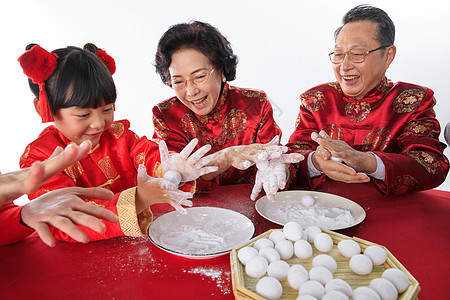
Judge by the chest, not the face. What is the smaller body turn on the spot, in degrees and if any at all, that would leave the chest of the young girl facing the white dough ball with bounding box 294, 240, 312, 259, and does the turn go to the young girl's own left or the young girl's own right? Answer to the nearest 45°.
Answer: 0° — they already face it

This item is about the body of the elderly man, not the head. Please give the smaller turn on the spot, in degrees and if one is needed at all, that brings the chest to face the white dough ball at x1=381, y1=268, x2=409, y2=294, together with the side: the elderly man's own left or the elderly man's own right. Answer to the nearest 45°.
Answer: approximately 45° to the elderly man's own left

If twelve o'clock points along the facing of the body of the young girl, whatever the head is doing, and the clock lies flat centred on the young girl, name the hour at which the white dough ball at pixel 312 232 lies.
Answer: The white dough ball is roughly at 12 o'clock from the young girl.

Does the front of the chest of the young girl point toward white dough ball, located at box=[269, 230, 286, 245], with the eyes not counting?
yes

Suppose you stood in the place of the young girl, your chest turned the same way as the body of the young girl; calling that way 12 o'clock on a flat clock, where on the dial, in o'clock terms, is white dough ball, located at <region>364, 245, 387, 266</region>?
The white dough ball is roughly at 12 o'clock from the young girl.

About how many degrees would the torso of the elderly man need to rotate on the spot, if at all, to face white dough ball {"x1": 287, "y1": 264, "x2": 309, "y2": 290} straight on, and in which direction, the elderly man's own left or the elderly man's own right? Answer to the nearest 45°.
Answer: approximately 45° to the elderly man's own left

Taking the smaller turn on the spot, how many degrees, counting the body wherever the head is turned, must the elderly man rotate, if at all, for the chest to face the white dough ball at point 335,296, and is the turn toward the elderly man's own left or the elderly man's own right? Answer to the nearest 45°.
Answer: approximately 45° to the elderly man's own left

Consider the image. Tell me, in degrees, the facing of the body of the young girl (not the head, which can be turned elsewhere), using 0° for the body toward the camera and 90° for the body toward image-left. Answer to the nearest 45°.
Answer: approximately 315°

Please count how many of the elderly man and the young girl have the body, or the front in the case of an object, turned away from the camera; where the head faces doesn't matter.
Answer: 0

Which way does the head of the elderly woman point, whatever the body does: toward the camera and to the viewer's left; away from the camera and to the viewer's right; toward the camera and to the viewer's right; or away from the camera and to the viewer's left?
toward the camera and to the viewer's left

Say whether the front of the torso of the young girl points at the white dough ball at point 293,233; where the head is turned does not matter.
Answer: yes

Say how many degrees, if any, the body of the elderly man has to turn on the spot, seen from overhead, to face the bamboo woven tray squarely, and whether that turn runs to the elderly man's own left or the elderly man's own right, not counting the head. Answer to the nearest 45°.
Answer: approximately 45° to the elderly man's own left

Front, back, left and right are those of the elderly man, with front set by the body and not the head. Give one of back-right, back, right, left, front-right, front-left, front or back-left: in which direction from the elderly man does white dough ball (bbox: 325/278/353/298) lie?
front-left

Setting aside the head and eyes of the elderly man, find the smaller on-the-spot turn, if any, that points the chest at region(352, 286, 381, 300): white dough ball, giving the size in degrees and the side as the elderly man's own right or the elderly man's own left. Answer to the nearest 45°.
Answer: approximately 45° to the elderly man's own left

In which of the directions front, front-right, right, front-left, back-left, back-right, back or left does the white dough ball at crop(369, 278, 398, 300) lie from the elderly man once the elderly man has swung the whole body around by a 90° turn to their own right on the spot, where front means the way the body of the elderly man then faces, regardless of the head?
back-left
